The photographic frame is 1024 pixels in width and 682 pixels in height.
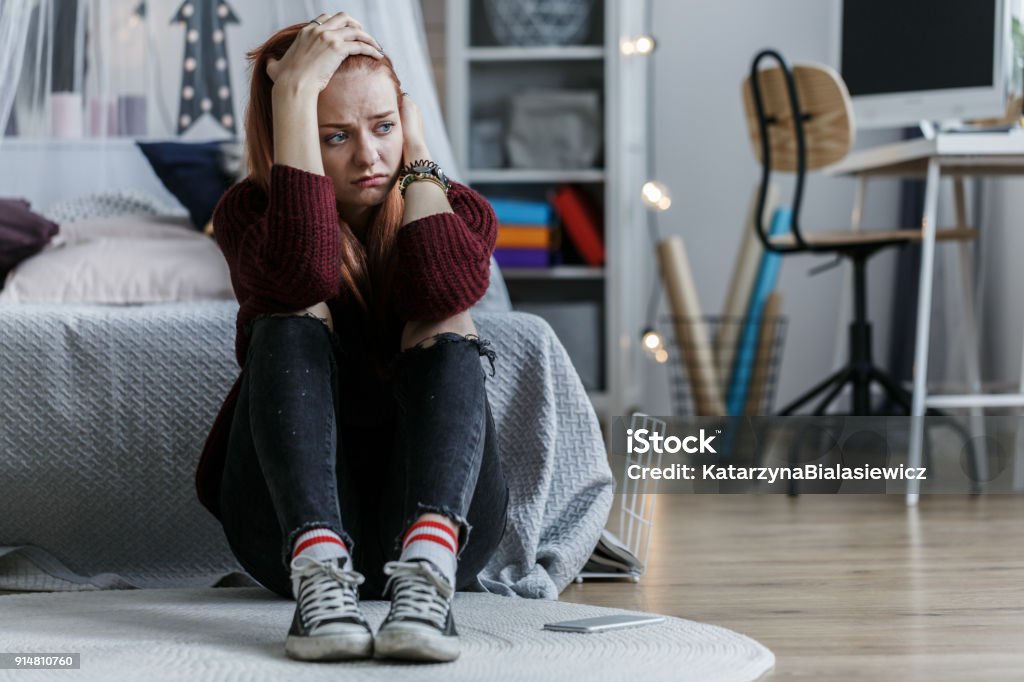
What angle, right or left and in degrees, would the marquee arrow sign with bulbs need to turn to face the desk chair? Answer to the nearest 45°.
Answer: approximately 90° to its left

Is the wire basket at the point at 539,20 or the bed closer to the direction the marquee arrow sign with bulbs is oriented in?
the bed

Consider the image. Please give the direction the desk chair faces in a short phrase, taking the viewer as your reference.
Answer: facing away from the viewer and to the right of the viewer

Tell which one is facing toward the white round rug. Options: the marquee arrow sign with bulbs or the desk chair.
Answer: the marquee arrow sign with bulbs

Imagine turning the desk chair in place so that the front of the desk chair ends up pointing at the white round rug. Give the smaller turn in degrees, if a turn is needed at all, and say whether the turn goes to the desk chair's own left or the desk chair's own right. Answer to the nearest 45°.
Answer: approximately 135° to the desk chair's own right

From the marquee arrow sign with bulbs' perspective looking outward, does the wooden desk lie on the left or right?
on its left

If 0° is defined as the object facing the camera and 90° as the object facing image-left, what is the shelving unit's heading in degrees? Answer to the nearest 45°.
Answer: approximately 0°

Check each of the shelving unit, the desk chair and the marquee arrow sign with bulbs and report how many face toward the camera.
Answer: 2

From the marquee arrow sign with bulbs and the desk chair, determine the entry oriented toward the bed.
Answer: the marquee arrow sign with bulbs
